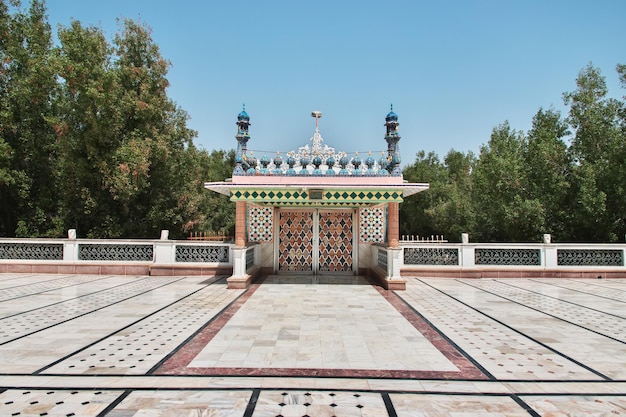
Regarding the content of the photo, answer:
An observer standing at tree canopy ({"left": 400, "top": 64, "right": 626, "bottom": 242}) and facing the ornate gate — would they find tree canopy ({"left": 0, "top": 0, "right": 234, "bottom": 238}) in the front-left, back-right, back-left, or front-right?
front-right

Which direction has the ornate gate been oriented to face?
toward the camera

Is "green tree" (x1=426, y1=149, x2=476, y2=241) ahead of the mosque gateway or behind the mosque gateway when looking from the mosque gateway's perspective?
behind

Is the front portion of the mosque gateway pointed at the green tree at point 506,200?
no

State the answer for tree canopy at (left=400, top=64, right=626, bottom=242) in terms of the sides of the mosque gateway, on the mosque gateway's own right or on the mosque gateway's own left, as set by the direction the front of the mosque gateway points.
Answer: on the mosque gateway's own left

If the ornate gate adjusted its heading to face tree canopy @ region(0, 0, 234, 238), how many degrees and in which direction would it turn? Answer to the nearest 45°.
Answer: approximately 135° to its right

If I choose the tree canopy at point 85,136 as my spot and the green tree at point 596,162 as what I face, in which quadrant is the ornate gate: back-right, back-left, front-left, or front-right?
front-right

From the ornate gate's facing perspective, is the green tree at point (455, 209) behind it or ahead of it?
behind

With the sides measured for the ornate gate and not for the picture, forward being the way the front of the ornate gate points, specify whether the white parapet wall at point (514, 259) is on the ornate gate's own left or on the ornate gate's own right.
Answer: on the ornate gate's own left

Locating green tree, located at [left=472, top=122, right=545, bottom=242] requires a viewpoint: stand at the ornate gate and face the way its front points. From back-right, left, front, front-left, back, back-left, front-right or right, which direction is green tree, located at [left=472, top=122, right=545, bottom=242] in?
back-left

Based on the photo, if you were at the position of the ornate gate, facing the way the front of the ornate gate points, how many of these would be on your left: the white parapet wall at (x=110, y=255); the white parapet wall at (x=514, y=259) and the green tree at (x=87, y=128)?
1

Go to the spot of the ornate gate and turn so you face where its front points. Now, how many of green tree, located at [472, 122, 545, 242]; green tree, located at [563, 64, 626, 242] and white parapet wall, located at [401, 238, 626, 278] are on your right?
0

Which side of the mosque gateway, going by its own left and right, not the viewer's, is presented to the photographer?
front

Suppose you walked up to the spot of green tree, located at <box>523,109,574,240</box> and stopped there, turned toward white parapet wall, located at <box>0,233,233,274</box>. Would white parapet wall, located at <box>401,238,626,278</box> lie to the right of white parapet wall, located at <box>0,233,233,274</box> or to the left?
left

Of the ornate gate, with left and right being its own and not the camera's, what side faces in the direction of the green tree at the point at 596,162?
left

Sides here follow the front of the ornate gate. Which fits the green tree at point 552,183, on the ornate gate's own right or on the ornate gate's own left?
on the ornate gate's own left
